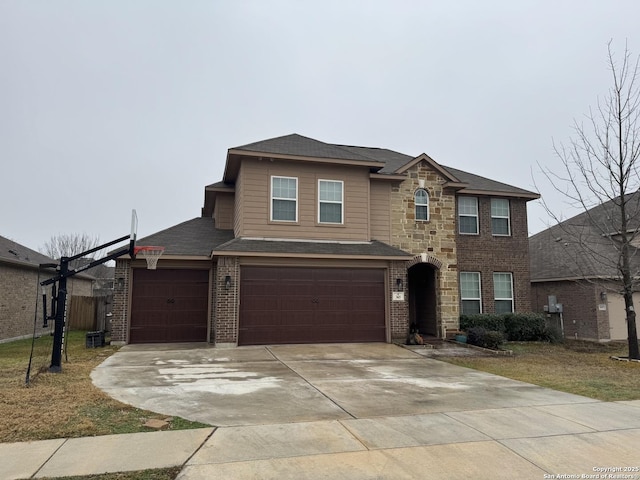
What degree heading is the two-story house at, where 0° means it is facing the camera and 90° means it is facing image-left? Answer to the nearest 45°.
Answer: approximately 0°

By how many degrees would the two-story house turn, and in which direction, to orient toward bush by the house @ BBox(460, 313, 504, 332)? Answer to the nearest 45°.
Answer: approximately 90° to its left

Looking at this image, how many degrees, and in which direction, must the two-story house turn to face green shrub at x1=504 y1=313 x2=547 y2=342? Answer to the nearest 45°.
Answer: approximately 90° to its left

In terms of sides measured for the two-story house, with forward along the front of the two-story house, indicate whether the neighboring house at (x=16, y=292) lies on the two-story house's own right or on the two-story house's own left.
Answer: on the two-story house's own right

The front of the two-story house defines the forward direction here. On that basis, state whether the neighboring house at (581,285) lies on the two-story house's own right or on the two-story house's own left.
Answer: on the two-story house's own left

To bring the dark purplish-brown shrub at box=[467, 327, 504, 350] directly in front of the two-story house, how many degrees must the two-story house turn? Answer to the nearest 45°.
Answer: approximately 90° to its left
